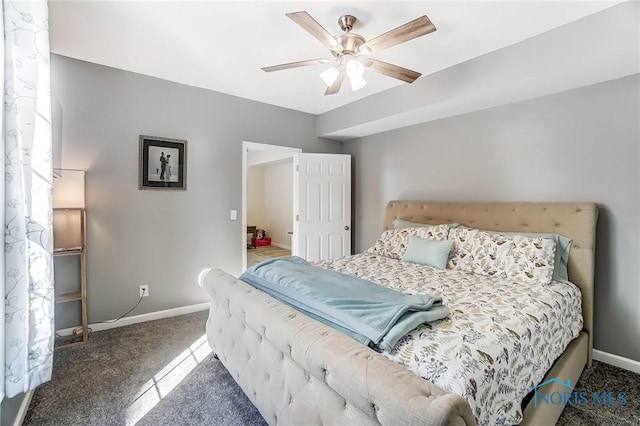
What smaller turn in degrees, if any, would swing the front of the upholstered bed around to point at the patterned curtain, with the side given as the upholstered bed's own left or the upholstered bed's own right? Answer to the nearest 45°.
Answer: approximately 45° to the upholstered bed's own right

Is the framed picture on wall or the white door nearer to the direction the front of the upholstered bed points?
the framed picture on wall

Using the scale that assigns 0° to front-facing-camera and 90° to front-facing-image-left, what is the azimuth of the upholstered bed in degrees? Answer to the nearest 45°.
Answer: approximately 45°

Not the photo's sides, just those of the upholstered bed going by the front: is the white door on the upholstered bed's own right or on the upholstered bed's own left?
on the upholstered bed's own right

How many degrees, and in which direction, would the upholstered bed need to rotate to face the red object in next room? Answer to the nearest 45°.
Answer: approximately 90° to its right

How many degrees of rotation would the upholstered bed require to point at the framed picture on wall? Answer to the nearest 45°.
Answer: approximately 90° to its right
